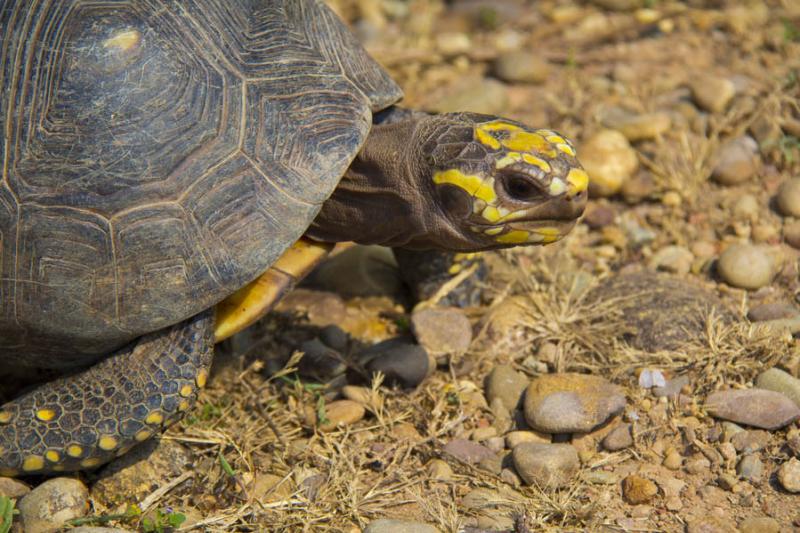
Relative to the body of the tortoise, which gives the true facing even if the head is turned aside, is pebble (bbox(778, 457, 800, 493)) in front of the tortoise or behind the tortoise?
in front

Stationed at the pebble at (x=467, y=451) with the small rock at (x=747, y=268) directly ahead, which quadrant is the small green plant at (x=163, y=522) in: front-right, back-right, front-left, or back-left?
back-left

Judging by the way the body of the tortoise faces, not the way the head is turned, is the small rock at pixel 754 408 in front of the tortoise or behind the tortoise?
in front

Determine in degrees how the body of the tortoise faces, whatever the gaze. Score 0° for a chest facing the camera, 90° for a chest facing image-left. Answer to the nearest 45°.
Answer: approximately 270°

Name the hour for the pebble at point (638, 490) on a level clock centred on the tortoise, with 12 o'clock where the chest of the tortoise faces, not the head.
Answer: The pebble is roughly at 1 o'clock from the tortoise.

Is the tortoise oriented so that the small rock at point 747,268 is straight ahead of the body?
yes

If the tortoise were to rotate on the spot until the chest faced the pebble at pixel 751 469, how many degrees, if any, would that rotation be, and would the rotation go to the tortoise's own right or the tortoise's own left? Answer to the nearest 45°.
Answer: approximately 45° to the tortoise's own right
